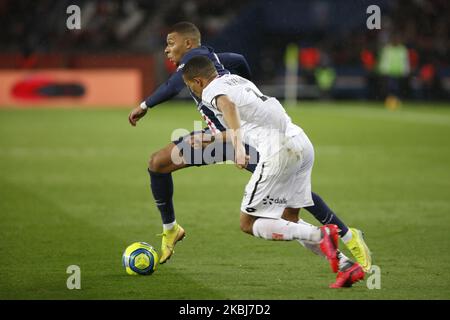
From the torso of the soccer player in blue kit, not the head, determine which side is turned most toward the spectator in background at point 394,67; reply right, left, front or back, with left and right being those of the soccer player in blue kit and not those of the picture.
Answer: right

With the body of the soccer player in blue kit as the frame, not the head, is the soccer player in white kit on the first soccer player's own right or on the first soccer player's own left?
on the first soccer player's own left

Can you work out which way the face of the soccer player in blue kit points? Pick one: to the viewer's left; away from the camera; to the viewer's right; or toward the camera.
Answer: to the viewer's left

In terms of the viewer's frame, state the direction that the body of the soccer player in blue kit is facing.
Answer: to the viewer's left
